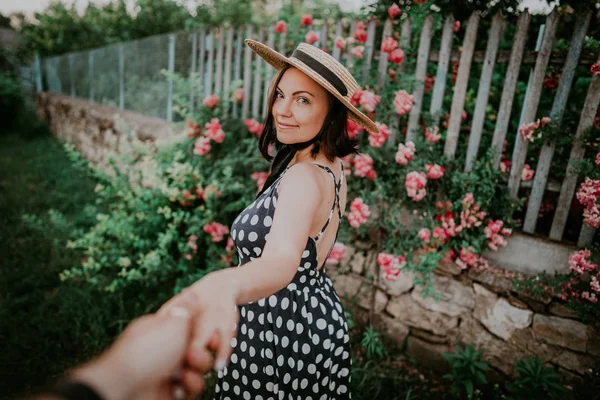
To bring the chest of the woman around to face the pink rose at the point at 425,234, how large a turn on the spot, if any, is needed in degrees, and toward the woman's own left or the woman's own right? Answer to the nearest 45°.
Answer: approximately 135° to the woman's own right

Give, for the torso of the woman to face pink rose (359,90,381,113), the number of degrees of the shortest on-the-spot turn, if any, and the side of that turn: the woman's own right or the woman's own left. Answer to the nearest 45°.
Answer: approximately 90° to the woman's own right

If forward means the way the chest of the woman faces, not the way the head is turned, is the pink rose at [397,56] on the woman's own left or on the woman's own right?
on the woman's own right

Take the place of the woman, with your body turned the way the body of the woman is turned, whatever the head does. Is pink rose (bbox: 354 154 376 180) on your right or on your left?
on your right

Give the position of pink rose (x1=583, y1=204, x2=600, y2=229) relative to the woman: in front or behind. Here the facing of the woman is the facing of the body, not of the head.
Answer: behind

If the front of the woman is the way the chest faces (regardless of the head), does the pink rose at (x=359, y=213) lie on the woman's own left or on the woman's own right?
on the woman's own right
